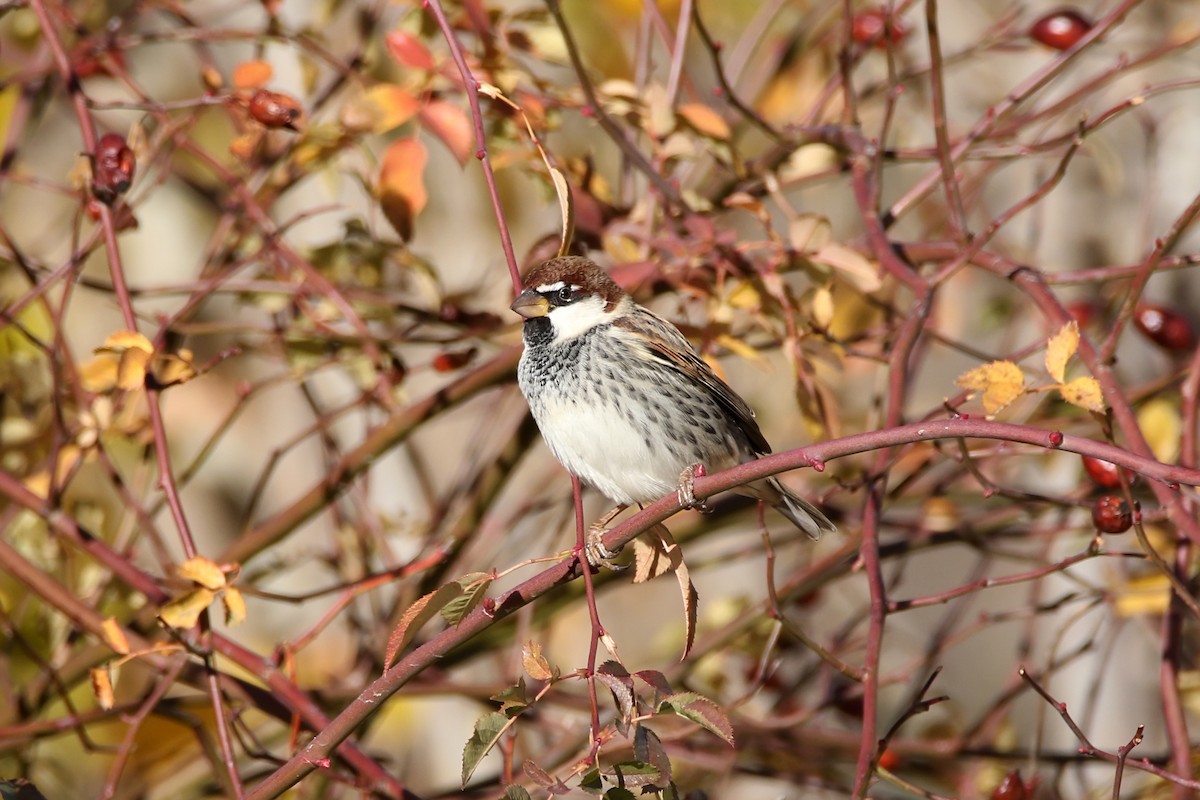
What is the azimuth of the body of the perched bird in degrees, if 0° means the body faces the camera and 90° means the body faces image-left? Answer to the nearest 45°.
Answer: approximately 45°

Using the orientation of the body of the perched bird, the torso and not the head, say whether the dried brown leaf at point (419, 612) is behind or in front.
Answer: in front

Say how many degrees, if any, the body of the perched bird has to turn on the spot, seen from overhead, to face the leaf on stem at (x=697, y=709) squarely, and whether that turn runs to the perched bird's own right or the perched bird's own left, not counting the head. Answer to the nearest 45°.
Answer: approximately 45° to the perched bird's own left

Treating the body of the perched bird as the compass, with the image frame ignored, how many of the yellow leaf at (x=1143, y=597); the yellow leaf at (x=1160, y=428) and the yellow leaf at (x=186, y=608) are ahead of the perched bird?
1

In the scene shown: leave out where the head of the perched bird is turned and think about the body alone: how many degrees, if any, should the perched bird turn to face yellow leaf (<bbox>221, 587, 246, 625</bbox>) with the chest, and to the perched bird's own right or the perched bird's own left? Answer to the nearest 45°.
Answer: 0° — it already faces it

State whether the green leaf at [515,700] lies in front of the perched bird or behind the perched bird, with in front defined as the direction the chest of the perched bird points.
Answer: in front

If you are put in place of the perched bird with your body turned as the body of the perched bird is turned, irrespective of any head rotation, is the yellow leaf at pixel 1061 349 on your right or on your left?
on your left
